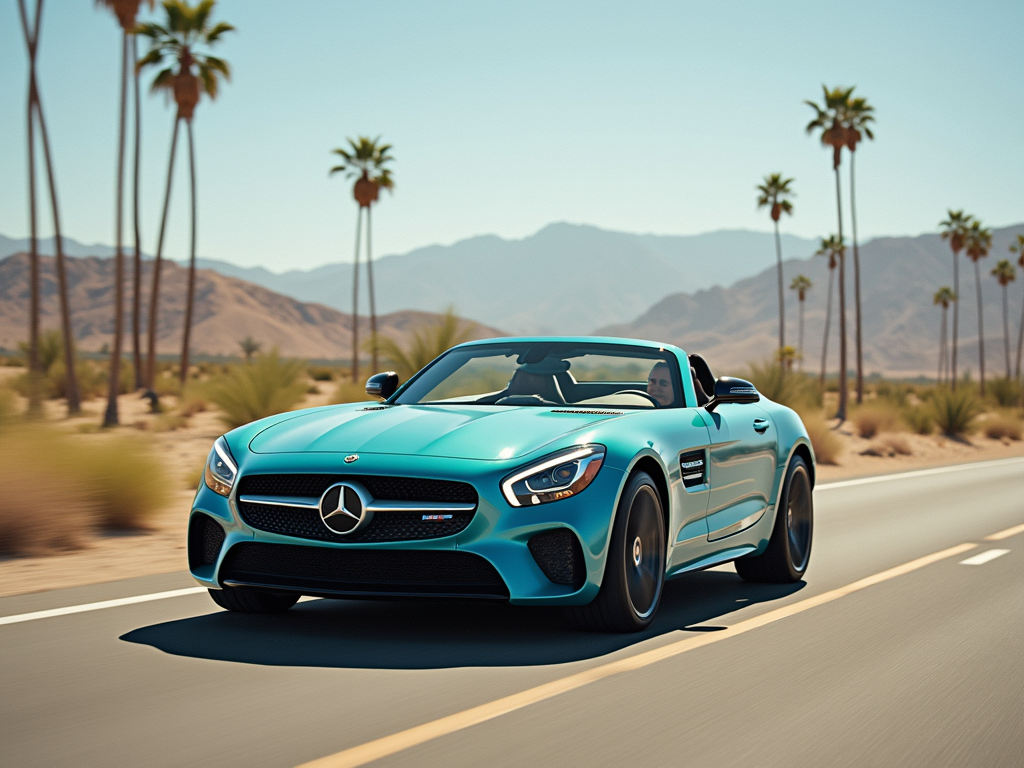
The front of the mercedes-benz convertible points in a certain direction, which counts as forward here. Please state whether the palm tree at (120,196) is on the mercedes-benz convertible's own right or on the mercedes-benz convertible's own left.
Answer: on the mercedes-benz convertible's own right

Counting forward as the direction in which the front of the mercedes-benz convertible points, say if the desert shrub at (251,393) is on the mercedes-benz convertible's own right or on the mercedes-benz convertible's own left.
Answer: on the mercedes-benz convertible's own right

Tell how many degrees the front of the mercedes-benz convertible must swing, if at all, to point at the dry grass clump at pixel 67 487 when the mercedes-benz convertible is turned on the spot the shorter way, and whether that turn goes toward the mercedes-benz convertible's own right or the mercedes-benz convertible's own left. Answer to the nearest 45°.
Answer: approximately 90° to the mercedes-benz convertible's own right

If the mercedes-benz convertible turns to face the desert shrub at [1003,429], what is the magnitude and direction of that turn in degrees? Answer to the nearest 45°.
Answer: approximately 180°

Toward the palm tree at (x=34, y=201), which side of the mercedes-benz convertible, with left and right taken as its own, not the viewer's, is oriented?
right

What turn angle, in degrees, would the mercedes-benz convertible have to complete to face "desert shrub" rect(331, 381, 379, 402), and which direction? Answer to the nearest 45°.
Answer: approximately 135° to its right

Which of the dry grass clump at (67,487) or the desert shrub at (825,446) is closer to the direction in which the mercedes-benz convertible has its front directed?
the dry grass clump

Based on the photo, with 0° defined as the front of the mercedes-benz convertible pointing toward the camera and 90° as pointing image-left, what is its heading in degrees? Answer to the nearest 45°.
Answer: approximately 45°

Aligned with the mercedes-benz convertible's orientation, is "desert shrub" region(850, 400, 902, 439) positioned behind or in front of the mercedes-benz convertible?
behind
